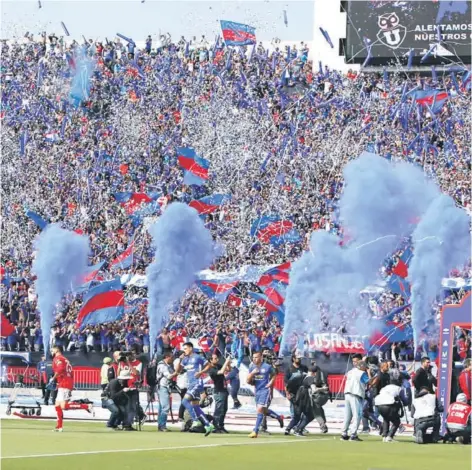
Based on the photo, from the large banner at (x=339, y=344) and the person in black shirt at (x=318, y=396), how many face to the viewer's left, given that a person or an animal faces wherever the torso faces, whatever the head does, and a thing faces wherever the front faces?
1

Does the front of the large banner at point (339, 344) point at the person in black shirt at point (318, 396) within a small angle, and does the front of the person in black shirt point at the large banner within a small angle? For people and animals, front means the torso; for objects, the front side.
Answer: no

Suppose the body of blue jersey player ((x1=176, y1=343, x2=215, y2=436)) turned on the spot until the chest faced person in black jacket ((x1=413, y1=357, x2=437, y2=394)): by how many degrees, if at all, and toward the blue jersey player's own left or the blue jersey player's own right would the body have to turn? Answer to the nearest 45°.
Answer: approximately 135° to the blue jersey player's own left

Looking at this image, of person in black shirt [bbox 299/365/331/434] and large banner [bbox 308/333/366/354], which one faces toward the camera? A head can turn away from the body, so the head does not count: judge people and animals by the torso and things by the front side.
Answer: the large banner

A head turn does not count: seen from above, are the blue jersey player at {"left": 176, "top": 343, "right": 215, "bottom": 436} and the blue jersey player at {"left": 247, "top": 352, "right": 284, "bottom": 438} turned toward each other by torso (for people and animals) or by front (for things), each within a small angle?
no

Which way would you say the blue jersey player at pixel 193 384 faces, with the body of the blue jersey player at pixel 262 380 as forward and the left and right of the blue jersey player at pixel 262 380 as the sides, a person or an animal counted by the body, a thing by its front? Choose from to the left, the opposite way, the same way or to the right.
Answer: the same way

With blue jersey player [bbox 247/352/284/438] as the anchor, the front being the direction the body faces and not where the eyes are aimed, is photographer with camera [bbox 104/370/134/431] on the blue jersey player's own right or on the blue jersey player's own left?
on the blue jersey player's own right

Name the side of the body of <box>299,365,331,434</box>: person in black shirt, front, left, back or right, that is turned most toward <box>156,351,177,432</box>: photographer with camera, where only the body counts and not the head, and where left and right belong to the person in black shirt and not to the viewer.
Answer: front

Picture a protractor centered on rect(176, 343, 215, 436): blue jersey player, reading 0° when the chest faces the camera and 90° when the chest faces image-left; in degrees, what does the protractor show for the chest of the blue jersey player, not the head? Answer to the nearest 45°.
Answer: approximately 45°

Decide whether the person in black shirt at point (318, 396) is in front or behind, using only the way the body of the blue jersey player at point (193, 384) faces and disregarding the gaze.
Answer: behind

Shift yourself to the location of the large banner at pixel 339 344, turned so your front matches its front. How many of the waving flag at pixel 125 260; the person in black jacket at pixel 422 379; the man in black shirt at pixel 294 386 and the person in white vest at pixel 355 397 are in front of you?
3

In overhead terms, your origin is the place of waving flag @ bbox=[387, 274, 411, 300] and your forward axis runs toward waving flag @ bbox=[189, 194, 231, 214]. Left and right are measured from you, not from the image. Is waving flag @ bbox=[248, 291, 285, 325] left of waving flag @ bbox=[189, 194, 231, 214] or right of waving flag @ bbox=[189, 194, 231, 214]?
left

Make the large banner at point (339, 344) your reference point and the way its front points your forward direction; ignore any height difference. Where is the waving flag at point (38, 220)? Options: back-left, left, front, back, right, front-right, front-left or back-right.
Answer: back-right

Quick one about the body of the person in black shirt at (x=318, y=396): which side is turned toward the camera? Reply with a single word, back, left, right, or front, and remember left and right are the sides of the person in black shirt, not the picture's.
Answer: left

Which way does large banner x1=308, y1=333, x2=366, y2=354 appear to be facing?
toward the camera

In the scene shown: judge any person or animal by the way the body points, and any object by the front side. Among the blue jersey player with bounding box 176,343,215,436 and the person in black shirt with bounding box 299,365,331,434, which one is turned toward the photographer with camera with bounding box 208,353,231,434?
the person in black shirt
